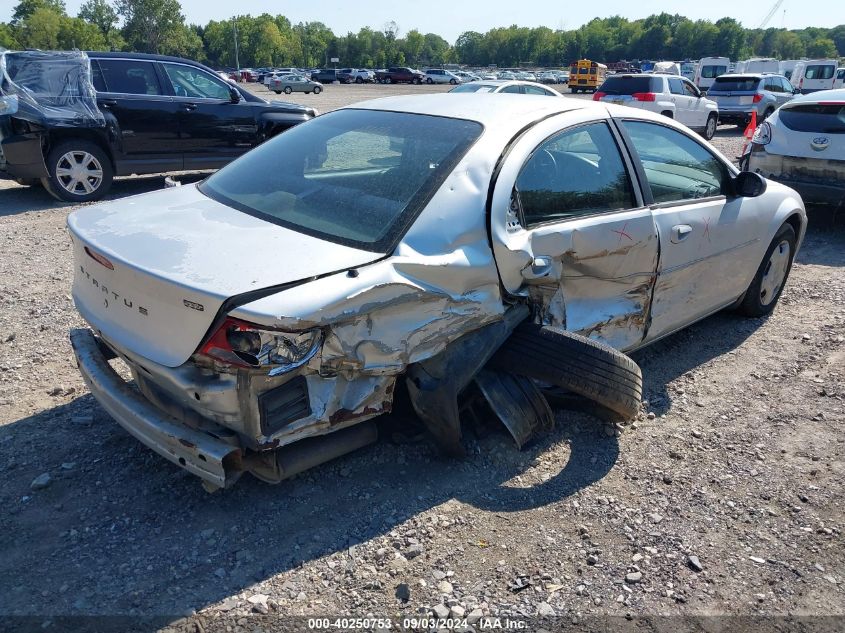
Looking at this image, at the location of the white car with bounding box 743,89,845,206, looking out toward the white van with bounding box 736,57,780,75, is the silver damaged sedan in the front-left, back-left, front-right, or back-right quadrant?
back-left

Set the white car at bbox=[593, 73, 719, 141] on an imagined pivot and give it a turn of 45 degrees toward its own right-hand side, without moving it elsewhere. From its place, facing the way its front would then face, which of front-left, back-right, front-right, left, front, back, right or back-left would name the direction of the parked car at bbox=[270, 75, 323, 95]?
back-left

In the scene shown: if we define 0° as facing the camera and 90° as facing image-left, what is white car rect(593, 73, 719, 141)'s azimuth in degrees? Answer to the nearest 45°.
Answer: approximately 225°

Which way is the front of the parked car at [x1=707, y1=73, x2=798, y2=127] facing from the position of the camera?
facing away from the viewer and to the right of the viewer

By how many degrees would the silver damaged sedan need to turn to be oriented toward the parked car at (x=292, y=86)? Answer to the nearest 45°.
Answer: approximately 45° to its left

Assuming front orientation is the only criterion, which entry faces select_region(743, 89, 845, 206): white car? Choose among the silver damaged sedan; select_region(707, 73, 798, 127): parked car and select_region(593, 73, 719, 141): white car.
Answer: the silver damaged sedan

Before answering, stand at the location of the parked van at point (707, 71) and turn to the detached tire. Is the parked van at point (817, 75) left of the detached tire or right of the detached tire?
left

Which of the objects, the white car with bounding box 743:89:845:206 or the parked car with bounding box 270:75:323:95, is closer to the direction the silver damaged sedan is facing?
the white car

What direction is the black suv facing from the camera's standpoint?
to the viewer's right

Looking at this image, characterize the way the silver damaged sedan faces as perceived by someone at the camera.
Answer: facing away from the viewer and to the right of the viewer
